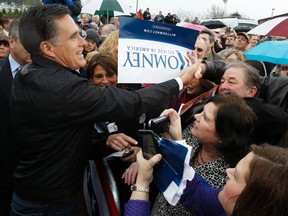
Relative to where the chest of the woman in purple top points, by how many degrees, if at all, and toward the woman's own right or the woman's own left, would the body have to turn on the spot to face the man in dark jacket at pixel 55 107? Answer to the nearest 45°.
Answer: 0° — they already face them

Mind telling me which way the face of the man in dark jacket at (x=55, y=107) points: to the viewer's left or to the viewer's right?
to the viewer's right

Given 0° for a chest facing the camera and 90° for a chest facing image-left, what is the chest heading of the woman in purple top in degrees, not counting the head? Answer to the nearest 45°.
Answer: approximately 90°

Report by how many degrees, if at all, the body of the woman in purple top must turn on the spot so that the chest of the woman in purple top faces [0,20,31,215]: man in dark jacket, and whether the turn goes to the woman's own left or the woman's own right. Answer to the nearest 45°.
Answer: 0° — they already face them
